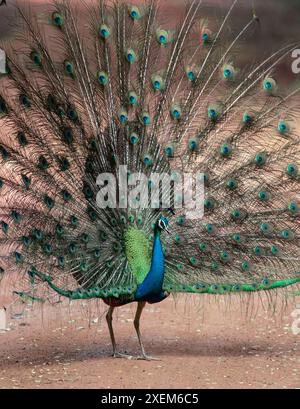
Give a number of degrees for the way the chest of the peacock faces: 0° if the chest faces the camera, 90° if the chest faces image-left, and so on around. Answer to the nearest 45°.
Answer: approximately 315°
